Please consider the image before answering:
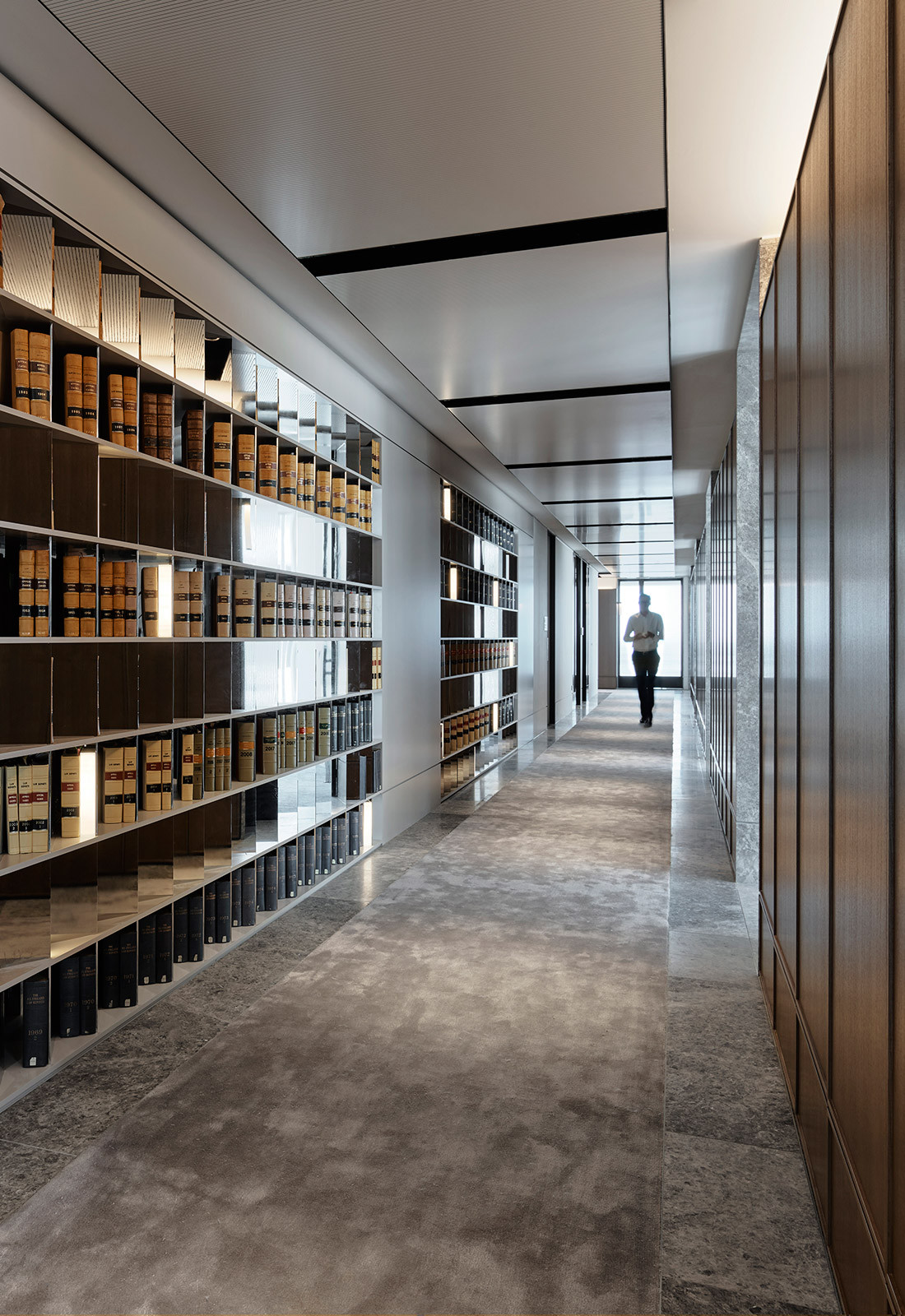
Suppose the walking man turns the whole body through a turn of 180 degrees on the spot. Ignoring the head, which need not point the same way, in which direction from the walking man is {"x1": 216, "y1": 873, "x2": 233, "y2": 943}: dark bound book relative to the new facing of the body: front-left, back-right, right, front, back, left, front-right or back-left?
back

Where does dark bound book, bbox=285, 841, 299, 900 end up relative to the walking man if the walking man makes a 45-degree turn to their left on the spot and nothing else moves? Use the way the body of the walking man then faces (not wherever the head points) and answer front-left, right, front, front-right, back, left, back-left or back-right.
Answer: front-right

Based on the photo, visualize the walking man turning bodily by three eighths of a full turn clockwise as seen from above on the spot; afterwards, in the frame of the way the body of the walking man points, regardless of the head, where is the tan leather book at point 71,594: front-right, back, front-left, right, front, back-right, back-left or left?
back-left

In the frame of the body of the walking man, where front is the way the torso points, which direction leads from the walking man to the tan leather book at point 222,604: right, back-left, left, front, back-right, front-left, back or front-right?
front

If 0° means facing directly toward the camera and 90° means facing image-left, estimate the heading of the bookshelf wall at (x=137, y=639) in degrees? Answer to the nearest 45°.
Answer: approximately 315°

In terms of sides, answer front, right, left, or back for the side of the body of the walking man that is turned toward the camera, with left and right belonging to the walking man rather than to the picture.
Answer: front

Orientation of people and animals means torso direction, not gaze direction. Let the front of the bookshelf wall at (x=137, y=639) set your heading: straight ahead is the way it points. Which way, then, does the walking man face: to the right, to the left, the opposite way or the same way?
to the right

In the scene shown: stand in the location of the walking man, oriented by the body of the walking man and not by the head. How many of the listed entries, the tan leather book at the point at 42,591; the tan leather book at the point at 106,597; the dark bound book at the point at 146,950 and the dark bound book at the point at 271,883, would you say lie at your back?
0

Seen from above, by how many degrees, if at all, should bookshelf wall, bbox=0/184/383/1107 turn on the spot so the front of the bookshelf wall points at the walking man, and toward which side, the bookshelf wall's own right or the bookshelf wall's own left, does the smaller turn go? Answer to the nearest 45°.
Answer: approximately 90° to the bookshelf wall's own left

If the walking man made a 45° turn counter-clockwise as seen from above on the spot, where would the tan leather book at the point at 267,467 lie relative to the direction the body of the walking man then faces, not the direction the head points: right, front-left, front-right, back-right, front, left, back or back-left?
front-right

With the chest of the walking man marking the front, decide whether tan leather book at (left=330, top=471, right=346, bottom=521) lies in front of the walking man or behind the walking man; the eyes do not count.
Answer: in front

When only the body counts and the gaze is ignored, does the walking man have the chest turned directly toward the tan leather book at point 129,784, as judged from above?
yes
